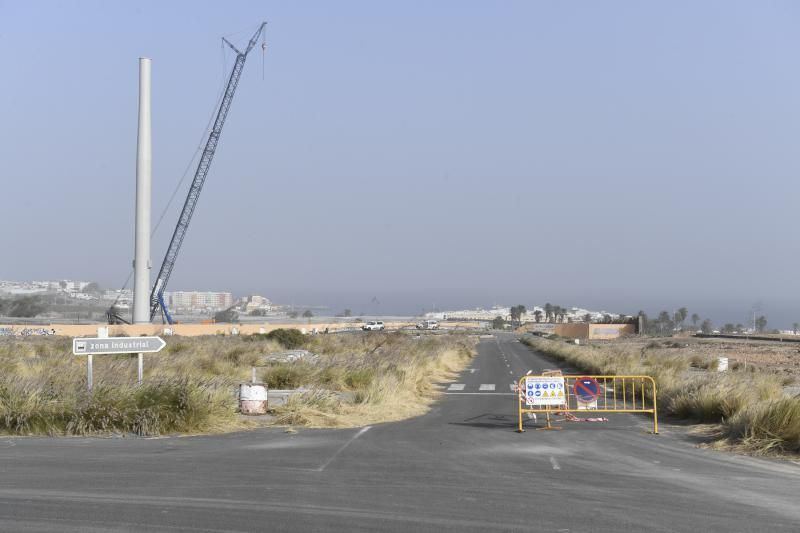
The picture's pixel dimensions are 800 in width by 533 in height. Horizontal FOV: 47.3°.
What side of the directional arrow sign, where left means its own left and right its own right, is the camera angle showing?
front

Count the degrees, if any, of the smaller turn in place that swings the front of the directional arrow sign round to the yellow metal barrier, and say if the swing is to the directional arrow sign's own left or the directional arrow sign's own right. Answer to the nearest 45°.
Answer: approximately 90° to the directional arrow sign's own left

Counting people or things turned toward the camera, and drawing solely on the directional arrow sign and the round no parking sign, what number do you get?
2

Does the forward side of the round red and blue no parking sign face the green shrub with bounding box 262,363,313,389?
no

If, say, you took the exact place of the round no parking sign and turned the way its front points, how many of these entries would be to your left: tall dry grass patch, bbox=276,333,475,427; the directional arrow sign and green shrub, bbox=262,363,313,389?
0

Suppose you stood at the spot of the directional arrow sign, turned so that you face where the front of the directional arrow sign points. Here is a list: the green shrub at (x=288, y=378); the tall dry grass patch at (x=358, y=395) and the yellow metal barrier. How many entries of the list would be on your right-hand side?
0

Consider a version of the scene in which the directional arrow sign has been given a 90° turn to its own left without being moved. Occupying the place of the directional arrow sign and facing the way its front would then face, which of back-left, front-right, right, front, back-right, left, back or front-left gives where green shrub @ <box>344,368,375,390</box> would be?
front-left

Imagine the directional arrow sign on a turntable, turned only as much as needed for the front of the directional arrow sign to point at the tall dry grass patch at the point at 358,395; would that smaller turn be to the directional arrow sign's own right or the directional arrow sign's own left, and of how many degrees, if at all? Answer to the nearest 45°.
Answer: approximately 90° to the directional arrow sign's own left

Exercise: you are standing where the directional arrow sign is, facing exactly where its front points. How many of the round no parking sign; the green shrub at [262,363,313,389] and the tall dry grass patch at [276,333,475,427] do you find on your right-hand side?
0

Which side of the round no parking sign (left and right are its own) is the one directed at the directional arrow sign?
right

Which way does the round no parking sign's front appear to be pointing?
toward the camera

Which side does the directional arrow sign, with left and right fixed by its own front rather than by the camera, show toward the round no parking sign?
left

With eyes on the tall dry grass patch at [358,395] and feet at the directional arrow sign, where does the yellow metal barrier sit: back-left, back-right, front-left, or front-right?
front-right
